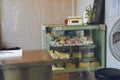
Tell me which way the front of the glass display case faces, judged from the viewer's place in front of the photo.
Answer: facing the viewer

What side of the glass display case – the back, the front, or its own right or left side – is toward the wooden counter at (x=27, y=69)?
right
